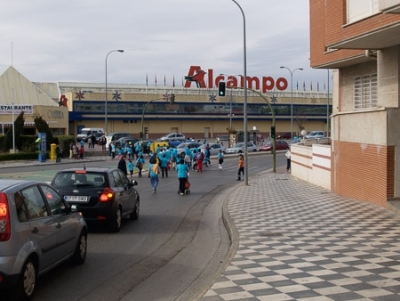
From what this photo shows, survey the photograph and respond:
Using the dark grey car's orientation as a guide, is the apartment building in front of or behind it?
in front

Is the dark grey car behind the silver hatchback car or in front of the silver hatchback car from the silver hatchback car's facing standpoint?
in front

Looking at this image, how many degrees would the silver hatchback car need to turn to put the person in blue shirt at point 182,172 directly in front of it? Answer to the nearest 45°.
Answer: approximately 45° to its left

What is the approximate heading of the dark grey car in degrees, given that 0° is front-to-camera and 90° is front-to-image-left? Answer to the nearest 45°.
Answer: approximately 225°

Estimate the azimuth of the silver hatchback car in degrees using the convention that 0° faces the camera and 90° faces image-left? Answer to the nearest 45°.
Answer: approximately 225°
